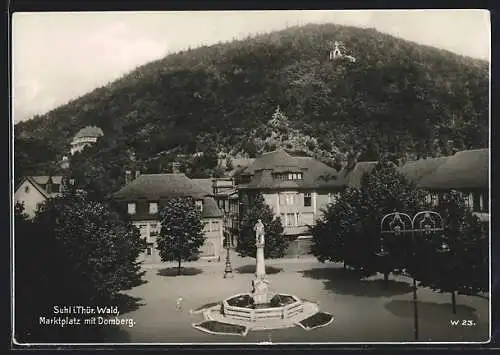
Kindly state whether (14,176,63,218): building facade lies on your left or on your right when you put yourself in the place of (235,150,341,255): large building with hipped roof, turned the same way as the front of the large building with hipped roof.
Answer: on your right

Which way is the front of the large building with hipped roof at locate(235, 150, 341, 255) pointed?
toward the camera

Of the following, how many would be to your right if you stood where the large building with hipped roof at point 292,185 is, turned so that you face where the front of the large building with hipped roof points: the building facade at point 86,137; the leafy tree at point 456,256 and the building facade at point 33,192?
2

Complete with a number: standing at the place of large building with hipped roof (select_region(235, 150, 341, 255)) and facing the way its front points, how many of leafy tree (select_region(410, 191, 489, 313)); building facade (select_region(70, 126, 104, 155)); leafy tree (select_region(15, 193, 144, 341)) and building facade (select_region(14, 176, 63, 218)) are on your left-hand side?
1
